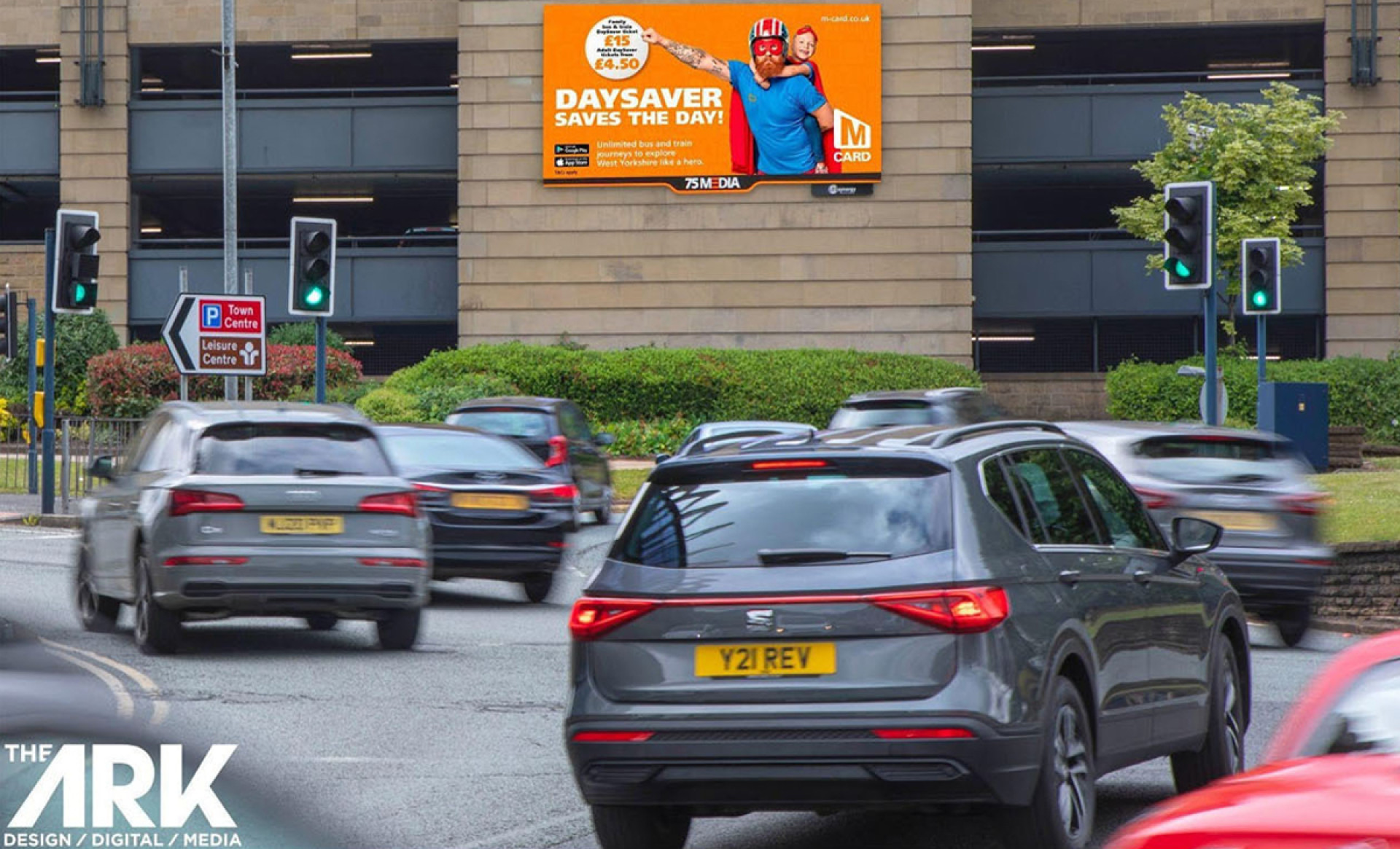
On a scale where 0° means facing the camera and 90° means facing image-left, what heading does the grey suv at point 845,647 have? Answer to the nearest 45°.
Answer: approximately 225°

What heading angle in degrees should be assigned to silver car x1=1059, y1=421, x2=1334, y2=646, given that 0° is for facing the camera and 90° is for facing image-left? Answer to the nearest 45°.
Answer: approximately 135°

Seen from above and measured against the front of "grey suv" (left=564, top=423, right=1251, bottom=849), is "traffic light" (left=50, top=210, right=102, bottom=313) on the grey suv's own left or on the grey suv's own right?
on the grey suv's own left

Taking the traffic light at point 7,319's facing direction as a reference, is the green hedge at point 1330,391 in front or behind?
behind

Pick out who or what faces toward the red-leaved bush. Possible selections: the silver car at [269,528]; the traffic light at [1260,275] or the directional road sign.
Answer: the silver car

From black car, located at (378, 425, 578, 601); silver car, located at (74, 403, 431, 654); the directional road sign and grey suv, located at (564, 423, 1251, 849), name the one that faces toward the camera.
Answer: the directional road sign

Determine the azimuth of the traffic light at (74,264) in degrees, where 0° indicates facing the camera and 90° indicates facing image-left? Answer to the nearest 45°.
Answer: approximately 315°

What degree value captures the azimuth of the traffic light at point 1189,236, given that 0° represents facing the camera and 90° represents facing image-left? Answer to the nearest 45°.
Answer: approximately 45°

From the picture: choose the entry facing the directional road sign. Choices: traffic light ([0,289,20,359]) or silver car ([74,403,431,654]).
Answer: the silver car

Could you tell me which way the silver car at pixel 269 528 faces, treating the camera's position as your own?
facing away from the viewer

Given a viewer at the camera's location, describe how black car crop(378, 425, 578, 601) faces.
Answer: facing away from the viewer and to the left of the viewer

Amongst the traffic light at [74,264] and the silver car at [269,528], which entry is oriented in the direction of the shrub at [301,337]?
the silver car

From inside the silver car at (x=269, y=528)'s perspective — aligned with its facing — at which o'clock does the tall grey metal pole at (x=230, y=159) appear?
The tall grey metal pole is roughly at 12 o'clock from the silver car.
